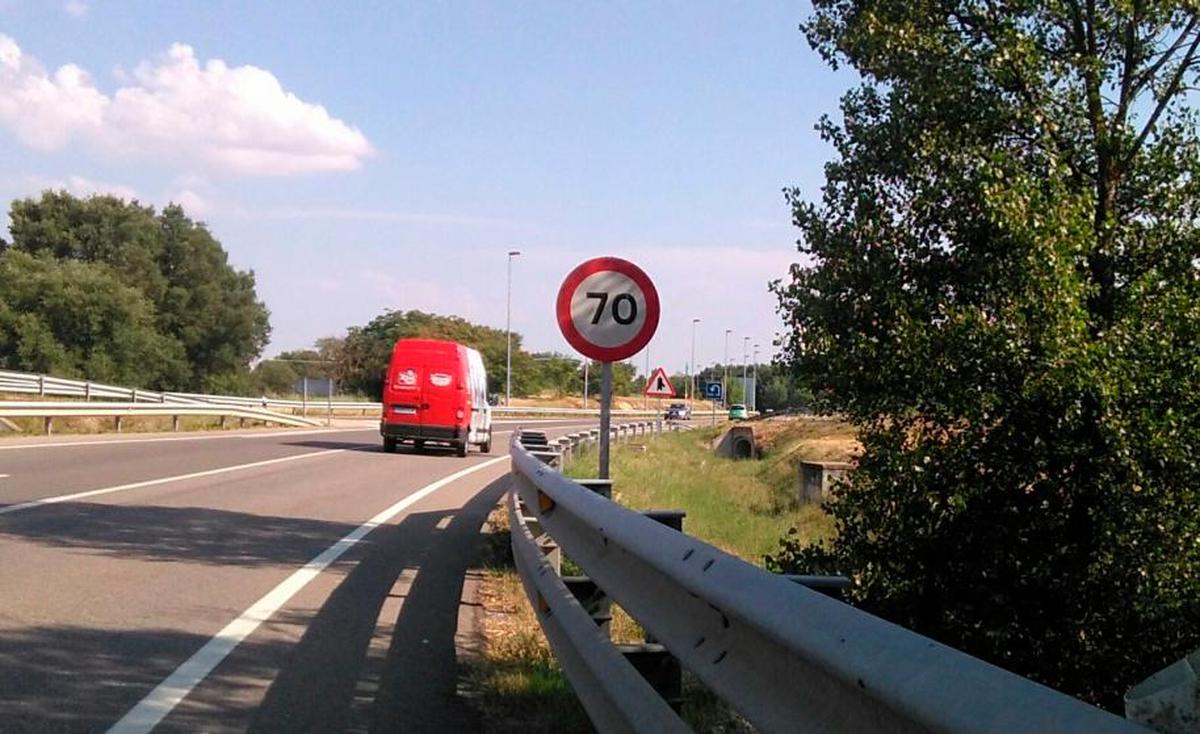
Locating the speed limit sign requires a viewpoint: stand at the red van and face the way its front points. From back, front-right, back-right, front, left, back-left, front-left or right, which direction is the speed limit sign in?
back

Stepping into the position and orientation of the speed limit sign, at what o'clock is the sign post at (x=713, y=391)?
The sign post is roughly at 6 o'clock from the speed limit sign.

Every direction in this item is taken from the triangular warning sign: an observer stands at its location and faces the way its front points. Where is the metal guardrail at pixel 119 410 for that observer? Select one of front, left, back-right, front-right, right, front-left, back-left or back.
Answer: right

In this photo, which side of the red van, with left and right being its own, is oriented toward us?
back

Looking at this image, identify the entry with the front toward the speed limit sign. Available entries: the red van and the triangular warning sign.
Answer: the triangular warning sign

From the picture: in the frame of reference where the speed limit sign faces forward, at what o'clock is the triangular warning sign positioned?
The triangular warning sign is roughly at 6 o'clock from the speed limit sign.

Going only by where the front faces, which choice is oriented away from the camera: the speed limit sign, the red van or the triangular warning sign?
the red van

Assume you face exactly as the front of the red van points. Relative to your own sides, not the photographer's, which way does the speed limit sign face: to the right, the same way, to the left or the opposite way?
the opposite way

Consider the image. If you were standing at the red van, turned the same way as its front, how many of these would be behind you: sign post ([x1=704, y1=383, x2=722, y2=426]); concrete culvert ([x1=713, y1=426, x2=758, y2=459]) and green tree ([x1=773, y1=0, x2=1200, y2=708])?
1

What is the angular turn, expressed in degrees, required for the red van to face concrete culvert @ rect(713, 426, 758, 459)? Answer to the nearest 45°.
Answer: approximately 45° to its right

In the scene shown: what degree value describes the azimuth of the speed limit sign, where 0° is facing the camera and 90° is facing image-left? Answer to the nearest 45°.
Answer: approximately 0°

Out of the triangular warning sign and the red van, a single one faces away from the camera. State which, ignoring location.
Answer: the red van

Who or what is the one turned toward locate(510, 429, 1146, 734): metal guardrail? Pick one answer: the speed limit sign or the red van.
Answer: the speed limit sign

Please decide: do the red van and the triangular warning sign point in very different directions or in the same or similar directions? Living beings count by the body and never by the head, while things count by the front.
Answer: very different directions
